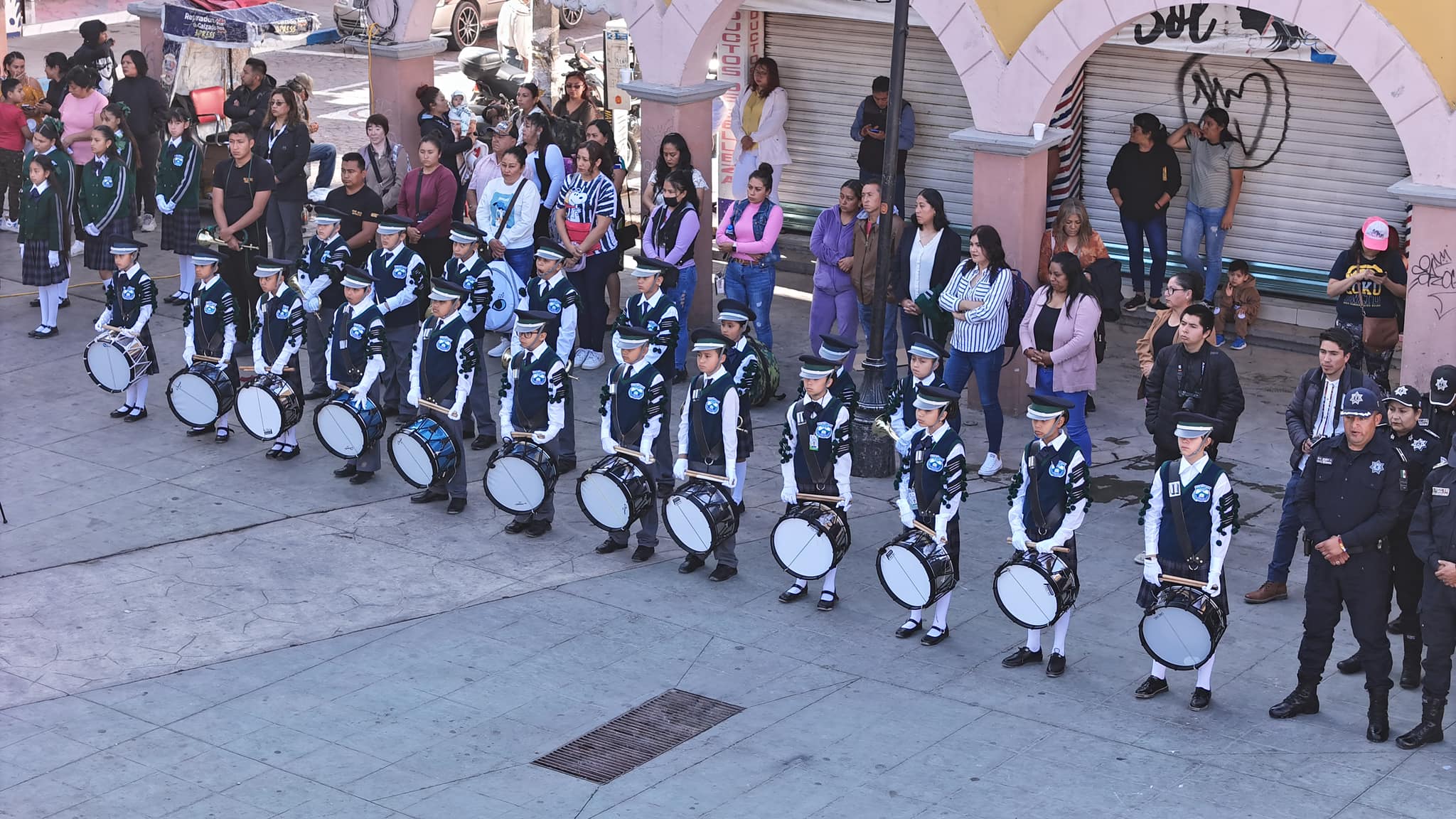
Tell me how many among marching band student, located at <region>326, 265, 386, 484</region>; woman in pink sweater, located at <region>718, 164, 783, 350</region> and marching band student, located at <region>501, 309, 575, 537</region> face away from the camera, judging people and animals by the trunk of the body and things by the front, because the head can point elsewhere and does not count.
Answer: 0

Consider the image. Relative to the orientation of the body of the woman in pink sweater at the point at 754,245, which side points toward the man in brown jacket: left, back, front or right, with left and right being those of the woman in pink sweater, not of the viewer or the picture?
left

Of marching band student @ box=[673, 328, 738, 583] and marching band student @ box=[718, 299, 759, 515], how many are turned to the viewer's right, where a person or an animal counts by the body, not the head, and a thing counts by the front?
0

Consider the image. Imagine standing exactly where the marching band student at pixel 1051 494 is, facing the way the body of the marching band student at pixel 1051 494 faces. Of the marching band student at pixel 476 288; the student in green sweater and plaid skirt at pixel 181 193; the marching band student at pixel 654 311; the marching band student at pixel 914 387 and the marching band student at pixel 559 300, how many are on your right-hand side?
5

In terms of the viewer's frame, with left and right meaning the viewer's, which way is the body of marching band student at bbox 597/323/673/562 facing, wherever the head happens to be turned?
facing the viewer and to the left of the viewer

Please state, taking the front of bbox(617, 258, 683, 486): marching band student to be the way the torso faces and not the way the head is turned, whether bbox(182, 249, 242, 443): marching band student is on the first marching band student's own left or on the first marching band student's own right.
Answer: on the first marching band student's own right

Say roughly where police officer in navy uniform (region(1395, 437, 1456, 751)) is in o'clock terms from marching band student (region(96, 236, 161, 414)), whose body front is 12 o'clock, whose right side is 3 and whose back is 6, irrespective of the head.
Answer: The police officer in navy uniform is roughly at 9 o'clock from the marching band student.

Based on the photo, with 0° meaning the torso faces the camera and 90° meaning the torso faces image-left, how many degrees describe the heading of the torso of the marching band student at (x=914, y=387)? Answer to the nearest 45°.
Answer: approximately 45°

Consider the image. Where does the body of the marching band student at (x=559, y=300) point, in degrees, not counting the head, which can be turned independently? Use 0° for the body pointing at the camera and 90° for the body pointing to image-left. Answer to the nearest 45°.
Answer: approximately 45°

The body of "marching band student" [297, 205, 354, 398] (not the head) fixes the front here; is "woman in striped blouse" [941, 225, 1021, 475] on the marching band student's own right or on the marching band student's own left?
on the marching band student's own left

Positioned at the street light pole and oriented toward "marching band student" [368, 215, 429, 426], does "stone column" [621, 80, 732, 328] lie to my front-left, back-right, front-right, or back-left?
front-right

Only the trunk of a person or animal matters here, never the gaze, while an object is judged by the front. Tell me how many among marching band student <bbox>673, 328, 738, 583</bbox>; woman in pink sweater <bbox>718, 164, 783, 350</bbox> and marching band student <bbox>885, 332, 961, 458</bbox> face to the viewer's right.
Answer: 0

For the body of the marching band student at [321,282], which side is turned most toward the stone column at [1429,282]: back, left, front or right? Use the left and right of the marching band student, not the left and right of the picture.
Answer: left

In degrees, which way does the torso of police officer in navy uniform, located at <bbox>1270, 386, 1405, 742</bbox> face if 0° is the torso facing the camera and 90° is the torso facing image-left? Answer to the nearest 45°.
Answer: approximately 45°
